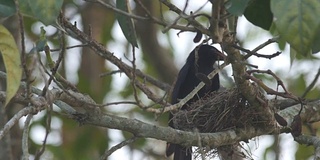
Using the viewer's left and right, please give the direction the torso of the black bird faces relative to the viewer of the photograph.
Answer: facing to the right of the viewer

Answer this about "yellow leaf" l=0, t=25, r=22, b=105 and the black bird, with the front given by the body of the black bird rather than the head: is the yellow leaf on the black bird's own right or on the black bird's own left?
on the black bird's own right

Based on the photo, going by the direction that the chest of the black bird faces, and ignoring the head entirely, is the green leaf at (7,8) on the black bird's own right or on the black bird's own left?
on the black bird's own right
